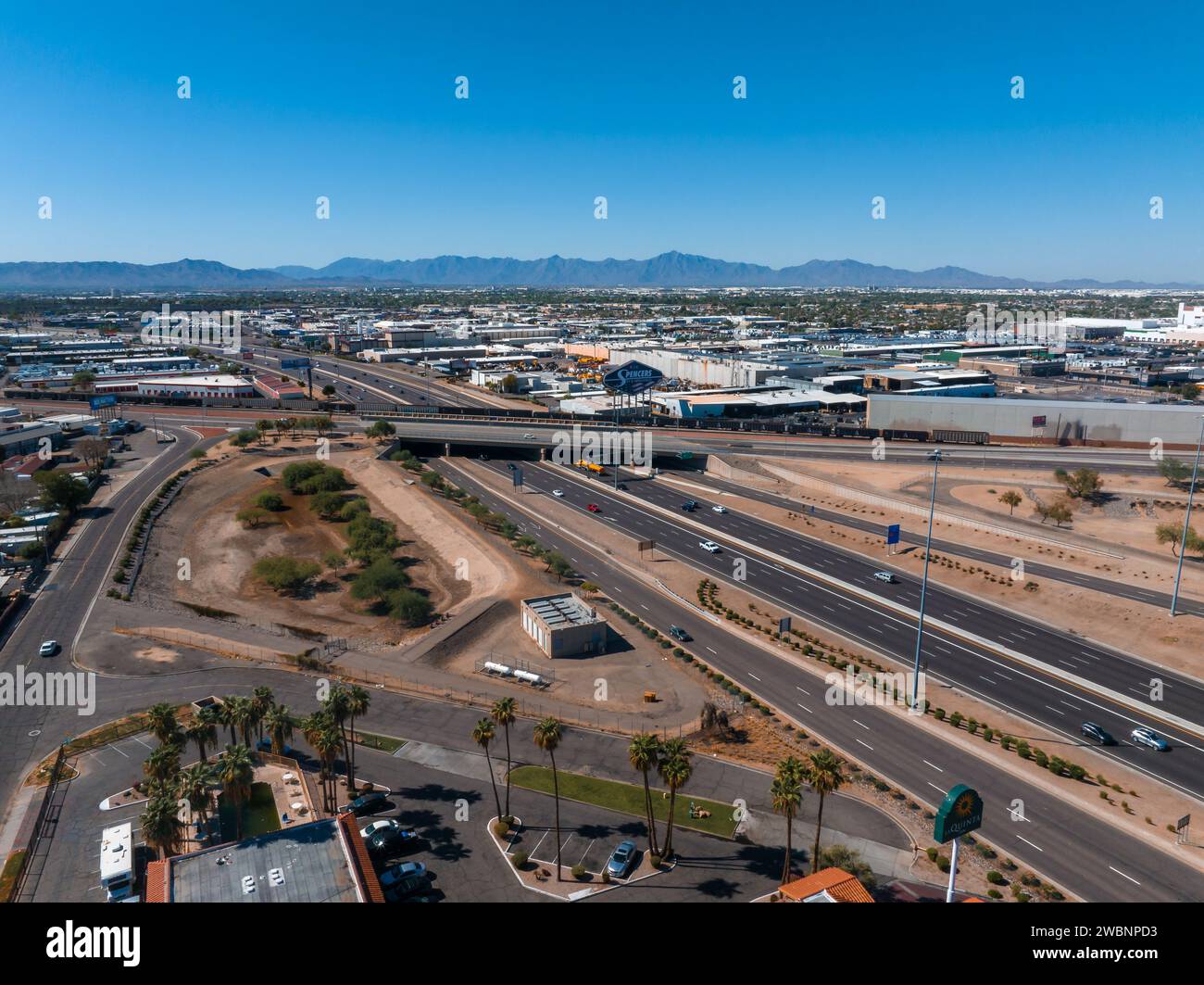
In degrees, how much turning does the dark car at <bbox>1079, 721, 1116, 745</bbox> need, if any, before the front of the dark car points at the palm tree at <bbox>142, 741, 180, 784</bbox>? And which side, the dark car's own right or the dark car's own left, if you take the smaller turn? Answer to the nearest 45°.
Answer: approximately 90° to the dark car's own right

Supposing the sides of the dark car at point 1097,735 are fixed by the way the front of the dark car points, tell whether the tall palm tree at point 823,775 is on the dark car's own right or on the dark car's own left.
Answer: on the dark car's own right

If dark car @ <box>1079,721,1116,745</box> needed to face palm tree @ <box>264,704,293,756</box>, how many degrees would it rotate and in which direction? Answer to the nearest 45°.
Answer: approximately 90° to its right

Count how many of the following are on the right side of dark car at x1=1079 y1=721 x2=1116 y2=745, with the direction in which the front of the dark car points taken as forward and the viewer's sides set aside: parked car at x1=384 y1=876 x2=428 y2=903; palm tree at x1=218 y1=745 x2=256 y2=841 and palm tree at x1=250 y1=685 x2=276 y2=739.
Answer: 3

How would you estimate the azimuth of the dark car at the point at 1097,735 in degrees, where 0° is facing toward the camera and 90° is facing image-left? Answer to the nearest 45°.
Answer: approximately 315°

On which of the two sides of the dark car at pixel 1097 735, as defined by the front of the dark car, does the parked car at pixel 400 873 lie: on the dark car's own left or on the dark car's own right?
on the dark car's own right

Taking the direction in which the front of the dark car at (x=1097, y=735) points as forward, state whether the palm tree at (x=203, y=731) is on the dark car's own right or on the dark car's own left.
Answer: on the dark car's own right

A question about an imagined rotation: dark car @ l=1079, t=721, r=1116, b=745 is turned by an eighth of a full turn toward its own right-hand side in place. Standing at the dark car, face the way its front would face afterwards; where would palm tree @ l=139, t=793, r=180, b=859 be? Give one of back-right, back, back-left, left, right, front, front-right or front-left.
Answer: front-right

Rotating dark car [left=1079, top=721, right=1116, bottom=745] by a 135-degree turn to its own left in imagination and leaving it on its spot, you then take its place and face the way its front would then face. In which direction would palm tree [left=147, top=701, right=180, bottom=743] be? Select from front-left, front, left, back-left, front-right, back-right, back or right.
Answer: back-left
